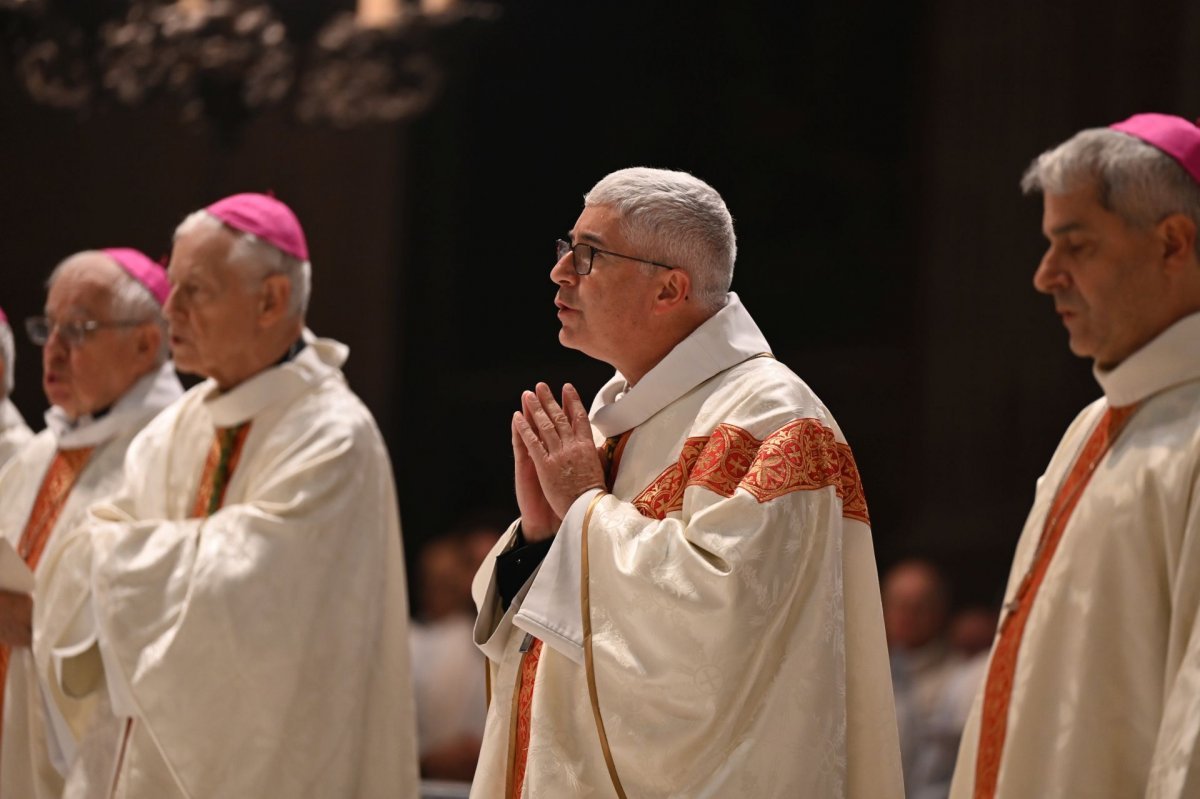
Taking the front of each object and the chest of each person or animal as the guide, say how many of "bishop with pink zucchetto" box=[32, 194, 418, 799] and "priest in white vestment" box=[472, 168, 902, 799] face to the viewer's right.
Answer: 0

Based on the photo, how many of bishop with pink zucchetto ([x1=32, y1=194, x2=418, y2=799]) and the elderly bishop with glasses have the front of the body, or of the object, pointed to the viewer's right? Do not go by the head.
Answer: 0

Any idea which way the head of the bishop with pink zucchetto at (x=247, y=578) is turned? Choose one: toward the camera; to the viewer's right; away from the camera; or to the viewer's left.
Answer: to the viewer's left

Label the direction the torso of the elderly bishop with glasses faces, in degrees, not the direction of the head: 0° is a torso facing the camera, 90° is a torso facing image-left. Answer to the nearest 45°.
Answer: approximately 45°

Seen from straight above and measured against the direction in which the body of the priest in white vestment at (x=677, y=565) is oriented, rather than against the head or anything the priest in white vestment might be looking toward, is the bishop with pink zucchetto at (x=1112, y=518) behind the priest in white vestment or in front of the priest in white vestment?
behind

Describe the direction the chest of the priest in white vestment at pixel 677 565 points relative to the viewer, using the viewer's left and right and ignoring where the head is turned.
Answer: facing to the left of the viewer

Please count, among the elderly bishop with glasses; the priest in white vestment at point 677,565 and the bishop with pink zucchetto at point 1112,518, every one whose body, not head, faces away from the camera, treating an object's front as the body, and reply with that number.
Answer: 0

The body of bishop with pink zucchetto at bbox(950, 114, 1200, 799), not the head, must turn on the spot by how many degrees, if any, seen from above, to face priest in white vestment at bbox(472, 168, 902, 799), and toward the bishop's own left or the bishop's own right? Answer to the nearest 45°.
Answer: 0° — they already face them

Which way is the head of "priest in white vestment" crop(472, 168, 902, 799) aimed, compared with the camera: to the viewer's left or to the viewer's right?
to the viewer's left

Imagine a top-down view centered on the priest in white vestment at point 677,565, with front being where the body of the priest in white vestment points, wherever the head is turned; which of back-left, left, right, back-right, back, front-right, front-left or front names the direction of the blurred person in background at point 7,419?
front-right

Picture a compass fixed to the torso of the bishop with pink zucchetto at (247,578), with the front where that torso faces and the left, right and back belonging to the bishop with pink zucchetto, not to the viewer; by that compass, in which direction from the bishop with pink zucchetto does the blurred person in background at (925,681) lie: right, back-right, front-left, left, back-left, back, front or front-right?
back

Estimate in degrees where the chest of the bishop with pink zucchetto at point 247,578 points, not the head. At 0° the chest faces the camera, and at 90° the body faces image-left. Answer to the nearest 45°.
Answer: approximately 45°

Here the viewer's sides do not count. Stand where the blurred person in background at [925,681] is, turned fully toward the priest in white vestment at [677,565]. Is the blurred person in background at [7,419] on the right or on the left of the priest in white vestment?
right

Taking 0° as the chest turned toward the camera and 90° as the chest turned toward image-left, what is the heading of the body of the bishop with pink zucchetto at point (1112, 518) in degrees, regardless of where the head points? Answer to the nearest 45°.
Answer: approximately 45°

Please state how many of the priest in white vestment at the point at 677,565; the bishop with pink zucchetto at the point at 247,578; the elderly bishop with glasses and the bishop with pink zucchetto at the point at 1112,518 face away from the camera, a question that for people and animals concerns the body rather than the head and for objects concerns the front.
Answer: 0

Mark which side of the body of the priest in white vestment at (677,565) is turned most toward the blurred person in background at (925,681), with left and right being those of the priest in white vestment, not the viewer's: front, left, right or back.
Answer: right
